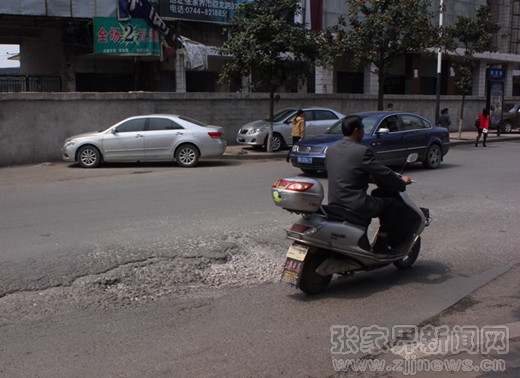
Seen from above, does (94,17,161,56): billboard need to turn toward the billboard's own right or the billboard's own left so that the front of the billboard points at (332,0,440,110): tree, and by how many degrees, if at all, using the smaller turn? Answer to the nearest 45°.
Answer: approximately 45° to the billboard's own left

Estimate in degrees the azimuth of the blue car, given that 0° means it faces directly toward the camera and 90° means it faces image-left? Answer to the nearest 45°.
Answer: approximately 45°

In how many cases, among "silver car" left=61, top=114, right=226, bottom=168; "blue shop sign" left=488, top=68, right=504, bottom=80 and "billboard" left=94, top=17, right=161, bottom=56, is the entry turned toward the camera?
2

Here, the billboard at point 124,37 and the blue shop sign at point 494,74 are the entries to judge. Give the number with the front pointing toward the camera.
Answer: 2

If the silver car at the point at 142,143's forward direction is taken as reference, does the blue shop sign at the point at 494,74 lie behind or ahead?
behind

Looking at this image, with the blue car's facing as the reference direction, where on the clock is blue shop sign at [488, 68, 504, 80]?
The blue shop sign is roughly at 5 o'clock from the blue car.

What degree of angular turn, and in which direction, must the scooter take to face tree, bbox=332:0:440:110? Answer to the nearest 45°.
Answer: approximately 45° to its left

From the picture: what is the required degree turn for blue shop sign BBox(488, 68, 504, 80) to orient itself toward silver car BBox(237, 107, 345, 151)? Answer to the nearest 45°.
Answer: approximately 45° to its right

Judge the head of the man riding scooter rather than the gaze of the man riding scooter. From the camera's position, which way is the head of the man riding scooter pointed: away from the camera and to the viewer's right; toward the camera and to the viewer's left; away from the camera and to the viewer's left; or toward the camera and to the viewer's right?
away from the camera and to the viewer's right
